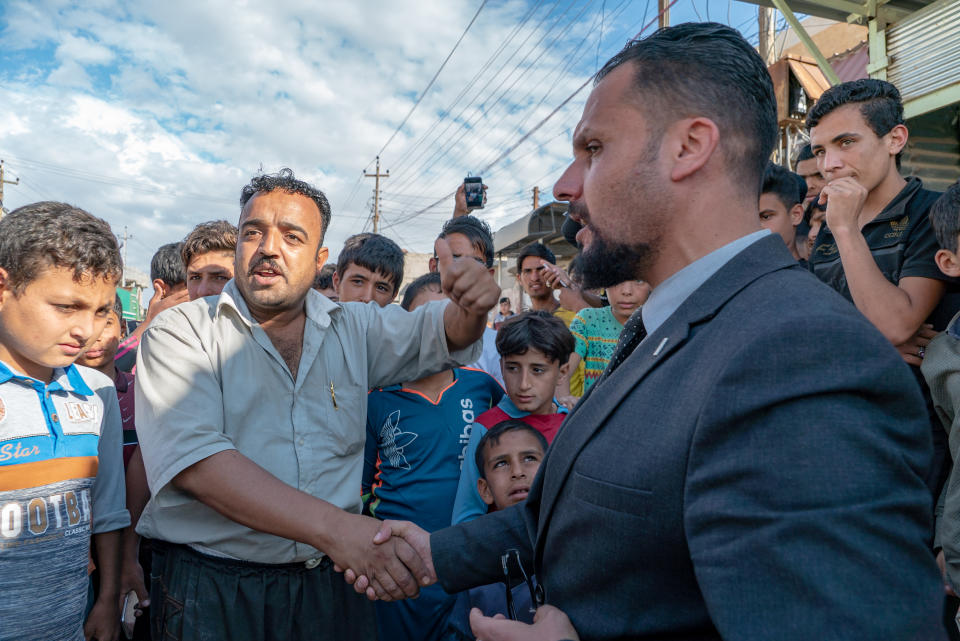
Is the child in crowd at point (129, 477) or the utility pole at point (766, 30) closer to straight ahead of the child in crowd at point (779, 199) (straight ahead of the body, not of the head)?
the child in crowd

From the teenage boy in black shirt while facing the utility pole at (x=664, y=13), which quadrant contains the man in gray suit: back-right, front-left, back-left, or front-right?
back-left

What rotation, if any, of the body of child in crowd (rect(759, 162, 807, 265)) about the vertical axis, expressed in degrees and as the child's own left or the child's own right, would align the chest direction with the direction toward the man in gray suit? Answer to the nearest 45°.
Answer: approximately 45° to the child's own left

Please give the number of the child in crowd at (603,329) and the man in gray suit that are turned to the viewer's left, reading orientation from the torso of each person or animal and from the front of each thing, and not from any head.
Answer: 1

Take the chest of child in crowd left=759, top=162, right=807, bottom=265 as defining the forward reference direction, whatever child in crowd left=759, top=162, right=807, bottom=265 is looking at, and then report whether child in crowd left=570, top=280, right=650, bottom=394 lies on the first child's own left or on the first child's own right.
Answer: on the first child's own right

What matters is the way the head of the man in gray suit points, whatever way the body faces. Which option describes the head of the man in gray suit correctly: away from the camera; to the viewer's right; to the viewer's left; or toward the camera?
to the viewer's left

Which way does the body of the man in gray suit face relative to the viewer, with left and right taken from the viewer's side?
facing to the left of the viewer

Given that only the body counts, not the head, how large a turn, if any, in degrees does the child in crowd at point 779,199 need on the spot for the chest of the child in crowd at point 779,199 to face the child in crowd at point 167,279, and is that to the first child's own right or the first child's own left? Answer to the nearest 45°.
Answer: approximately 45° to the first child's own right
